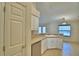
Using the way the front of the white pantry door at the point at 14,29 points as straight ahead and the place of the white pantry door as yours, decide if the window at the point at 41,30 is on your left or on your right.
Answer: on your left

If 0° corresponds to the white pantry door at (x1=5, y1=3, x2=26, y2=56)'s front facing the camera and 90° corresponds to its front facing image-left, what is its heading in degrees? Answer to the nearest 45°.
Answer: approximately 315°
